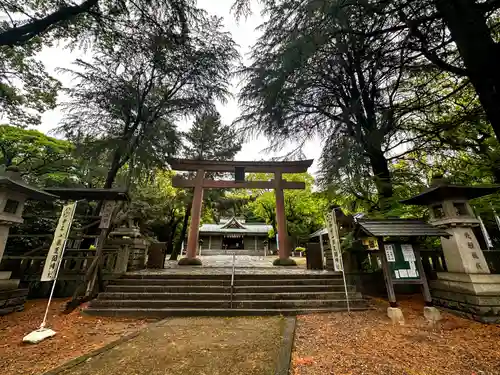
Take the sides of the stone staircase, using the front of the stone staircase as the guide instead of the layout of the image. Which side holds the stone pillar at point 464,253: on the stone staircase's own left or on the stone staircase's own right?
on the stone staircase's own left

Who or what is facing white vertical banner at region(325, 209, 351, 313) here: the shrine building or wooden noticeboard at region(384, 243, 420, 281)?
the shrine building

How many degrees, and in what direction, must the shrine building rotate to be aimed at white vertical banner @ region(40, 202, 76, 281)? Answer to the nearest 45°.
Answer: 0° — it already faces it

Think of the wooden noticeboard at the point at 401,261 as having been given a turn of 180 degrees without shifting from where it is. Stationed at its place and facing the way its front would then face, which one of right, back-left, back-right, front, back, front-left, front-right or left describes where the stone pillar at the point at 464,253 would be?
front-right

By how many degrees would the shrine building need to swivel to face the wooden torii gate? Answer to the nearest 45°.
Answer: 0° — it already faces it

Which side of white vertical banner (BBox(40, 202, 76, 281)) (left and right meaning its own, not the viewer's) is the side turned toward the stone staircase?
left

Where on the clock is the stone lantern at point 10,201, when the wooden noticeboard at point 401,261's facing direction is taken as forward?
The stone lantern is roughly at 2 o'clock from the wooden noticeboard.

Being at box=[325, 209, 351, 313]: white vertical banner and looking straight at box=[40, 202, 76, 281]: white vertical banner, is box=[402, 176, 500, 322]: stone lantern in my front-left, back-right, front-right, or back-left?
back-left

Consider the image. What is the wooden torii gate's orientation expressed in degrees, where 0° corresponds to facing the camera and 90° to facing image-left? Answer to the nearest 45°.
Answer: approximately 0°
